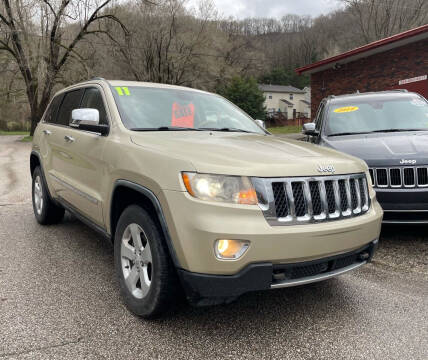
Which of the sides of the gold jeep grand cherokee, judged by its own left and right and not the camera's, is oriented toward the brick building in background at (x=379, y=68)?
left

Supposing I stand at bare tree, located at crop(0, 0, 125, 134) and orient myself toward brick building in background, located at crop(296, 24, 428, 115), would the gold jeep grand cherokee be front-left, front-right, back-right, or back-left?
front-right

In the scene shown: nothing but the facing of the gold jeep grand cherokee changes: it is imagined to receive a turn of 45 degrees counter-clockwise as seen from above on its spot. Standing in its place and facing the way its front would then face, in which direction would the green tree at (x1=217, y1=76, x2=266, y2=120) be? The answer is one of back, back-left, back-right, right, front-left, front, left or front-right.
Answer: left

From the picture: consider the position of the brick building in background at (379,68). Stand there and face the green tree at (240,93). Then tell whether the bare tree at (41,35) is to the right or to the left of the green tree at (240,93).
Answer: left

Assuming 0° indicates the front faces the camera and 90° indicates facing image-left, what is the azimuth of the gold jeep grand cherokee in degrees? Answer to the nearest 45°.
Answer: approximately 315°

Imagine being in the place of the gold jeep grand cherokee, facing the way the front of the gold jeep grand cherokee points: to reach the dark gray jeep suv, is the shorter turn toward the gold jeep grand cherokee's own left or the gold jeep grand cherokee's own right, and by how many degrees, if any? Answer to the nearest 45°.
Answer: approximately 90° to the gold jeep grand cherokee's own left

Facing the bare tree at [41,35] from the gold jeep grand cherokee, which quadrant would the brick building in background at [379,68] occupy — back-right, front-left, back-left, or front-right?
front-right

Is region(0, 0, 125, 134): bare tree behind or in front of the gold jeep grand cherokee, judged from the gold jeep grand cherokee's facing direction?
behind
